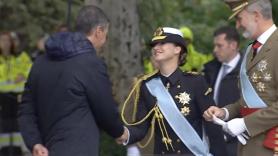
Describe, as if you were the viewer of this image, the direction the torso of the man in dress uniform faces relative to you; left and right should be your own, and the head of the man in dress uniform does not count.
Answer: facing the viewer and to the left of the viewer

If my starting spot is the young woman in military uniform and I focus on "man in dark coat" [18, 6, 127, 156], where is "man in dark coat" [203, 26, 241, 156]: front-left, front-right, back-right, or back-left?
back-right

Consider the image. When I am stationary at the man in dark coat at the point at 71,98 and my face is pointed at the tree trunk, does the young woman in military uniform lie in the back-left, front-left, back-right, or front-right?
front-right

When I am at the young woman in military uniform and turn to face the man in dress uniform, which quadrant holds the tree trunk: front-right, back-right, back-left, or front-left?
back-left

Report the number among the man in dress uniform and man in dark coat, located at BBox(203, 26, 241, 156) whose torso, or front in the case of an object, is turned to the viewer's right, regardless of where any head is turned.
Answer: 0

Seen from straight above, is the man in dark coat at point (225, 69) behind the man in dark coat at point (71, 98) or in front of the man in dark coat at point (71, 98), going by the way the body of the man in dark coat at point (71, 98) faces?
in front

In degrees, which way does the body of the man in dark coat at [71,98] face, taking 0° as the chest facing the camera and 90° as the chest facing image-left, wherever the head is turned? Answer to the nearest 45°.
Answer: approximately 225°

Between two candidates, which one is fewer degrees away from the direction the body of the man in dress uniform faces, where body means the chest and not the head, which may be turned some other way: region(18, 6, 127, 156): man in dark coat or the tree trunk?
the man in dark coat

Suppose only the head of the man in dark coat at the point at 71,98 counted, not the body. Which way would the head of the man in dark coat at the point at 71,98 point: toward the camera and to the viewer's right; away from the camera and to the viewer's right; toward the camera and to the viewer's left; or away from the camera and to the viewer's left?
away from the camera and to the viewer's right

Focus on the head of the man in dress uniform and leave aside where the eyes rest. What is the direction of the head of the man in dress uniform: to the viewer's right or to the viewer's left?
to the viewer's left

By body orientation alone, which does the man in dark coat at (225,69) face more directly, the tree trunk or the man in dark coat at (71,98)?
the man in dark coat

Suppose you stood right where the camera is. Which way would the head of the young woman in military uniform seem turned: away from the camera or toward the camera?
toward the camera
